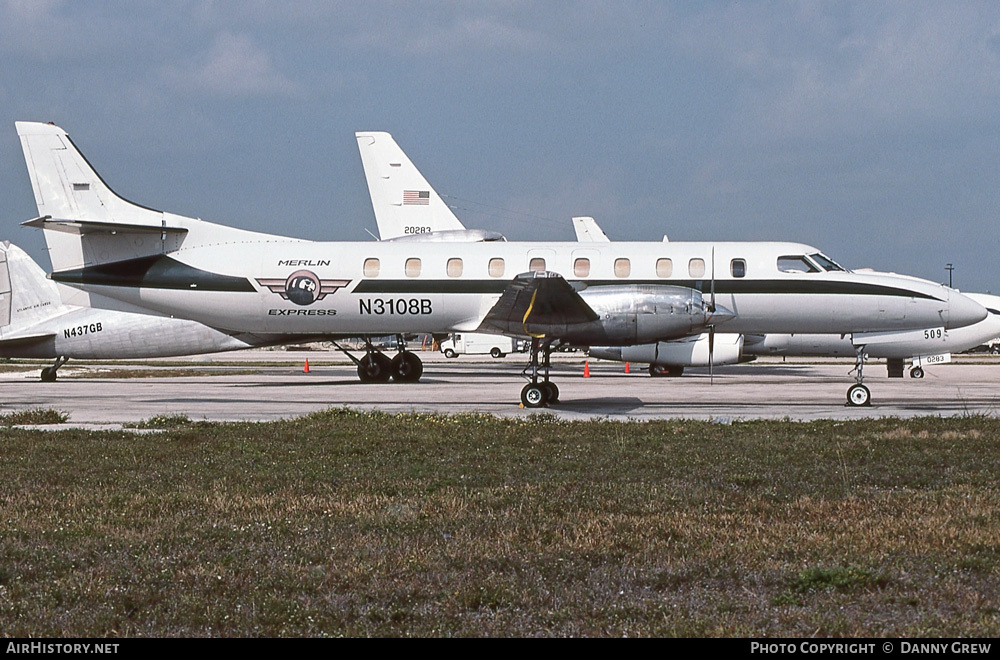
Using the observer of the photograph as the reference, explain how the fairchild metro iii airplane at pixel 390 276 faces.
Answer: facing to the right of the viewer

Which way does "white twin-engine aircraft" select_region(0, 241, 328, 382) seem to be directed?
to the viewer's right

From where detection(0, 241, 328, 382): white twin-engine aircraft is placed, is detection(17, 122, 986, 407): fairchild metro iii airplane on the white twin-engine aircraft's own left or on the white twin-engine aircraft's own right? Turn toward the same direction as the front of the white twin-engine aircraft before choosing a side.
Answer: on the white twin-engine aircraft's own right

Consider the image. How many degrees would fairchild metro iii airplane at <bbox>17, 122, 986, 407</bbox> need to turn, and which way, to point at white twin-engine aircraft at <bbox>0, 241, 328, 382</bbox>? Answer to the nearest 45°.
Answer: approximately 135° to its left

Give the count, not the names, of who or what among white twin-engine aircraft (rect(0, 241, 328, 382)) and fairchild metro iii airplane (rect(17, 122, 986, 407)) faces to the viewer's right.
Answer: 2
